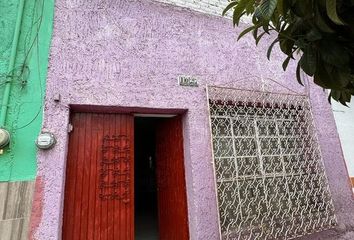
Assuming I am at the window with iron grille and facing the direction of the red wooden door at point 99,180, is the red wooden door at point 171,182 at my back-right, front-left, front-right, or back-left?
front-right

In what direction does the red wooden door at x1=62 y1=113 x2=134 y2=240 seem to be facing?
toward the camera

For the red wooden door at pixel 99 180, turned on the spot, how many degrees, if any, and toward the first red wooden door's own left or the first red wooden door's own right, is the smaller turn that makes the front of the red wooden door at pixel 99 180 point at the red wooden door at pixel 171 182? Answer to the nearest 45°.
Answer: approximately 90° to the first red wooden door's own left

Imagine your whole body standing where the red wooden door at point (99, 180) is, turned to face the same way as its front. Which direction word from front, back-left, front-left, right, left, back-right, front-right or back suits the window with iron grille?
left

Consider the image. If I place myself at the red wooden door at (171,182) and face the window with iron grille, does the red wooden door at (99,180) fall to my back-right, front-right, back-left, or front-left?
back-right
